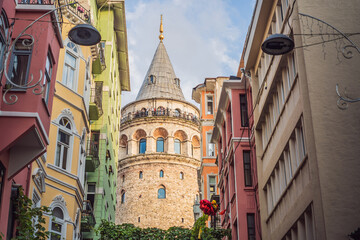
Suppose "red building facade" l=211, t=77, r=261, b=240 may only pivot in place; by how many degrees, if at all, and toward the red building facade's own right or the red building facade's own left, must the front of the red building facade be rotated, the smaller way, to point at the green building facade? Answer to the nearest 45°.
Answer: approximately 45° to the red building facade's own right

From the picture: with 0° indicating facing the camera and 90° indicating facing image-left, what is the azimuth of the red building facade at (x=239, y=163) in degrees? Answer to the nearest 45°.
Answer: approximately 90°

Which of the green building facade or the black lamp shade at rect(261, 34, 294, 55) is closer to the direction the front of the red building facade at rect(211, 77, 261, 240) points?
the green building facade

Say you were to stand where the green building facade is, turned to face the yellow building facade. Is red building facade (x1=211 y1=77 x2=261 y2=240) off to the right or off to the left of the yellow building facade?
left

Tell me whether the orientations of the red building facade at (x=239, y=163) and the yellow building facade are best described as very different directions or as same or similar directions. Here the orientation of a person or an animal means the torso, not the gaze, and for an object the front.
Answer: very different directions

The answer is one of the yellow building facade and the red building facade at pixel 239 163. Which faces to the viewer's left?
the red building facade

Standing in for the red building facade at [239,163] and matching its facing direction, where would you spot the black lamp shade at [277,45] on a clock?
The black lamp shade is roughly at 9 o'clock from the red building facade.

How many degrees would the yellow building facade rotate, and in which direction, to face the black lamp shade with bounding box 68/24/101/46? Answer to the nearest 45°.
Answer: approximately 45° to its right

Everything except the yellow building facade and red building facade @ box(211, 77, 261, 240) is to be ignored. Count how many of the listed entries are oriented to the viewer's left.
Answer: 1

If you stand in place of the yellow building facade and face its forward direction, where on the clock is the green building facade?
The green building facade is roughly at 8 o'clock from the yellow building facade.

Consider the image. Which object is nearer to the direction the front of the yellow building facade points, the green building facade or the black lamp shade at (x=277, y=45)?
the black lamp shade

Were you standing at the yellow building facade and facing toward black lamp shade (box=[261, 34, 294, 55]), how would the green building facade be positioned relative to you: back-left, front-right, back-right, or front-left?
back-left
